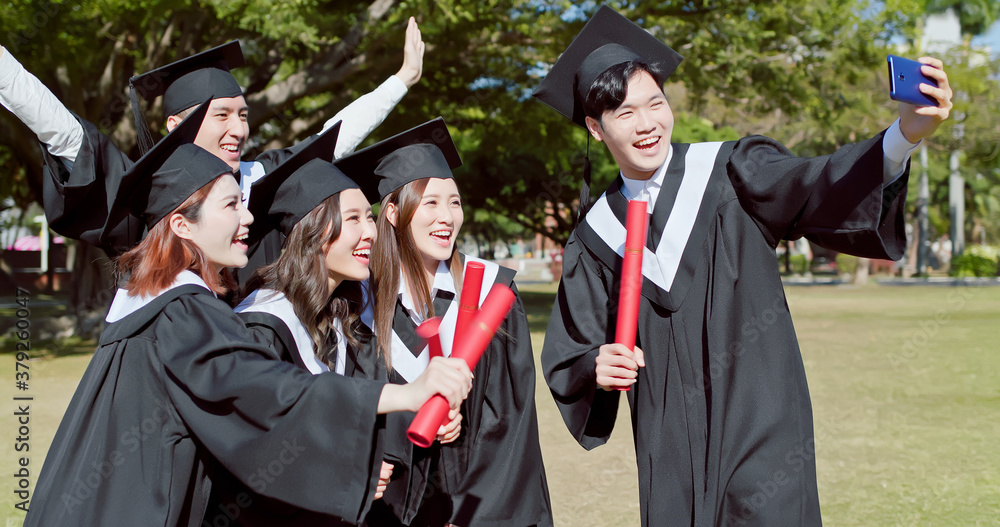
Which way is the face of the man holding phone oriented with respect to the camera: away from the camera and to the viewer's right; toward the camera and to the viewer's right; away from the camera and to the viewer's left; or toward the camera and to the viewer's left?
toward the camera and to the viewer's right

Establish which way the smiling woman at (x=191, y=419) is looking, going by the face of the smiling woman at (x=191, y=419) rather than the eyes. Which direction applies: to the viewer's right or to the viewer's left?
to the viewer's right

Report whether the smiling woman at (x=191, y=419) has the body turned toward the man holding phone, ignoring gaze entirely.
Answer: yes

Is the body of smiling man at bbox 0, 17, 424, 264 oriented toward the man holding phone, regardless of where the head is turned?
yes

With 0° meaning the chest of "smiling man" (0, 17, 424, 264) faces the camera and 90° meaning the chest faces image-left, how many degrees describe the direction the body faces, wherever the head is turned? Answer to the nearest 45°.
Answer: approximately 315°

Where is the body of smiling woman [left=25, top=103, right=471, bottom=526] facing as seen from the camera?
to the viewer's right

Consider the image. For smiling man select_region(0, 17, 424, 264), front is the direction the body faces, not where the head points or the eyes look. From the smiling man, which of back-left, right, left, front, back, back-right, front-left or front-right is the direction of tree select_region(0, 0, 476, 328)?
back-left

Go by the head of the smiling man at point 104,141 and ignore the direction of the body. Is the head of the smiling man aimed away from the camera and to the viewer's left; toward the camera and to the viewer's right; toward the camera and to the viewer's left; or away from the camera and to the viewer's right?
toward the camera and to the viewer's right

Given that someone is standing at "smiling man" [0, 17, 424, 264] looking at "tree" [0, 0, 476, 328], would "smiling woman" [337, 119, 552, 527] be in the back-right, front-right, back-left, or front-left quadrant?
back-right

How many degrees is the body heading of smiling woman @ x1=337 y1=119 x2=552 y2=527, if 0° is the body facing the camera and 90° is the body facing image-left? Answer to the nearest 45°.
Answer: approximately 315°

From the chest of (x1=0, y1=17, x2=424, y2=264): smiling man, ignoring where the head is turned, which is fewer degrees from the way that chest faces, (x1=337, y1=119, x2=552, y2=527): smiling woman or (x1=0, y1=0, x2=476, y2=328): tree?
the smiling woman

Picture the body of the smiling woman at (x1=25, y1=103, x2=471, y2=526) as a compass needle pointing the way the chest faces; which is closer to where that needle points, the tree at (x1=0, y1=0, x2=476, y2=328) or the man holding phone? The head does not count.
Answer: the man holding phone
